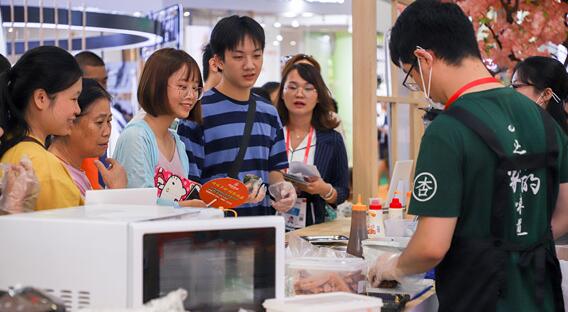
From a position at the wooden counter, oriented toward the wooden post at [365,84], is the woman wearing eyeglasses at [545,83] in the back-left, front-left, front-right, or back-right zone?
front-right

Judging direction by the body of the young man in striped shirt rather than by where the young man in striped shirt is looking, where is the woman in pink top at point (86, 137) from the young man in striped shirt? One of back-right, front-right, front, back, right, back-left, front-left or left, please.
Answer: right

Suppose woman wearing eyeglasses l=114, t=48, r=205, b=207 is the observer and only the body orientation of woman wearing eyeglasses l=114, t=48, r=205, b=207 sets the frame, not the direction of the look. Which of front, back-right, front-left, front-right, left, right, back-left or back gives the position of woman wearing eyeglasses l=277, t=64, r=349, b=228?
left

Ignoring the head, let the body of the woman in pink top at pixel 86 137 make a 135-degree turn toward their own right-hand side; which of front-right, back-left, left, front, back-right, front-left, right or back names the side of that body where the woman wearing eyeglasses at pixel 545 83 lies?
back

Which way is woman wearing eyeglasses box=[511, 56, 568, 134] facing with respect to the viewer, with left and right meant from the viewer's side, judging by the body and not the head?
facing to the left of the viewer

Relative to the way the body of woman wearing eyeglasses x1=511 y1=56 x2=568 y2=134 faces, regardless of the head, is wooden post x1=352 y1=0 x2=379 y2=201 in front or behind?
in front

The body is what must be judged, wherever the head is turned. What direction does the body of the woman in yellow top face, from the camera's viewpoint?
to the viewer's right

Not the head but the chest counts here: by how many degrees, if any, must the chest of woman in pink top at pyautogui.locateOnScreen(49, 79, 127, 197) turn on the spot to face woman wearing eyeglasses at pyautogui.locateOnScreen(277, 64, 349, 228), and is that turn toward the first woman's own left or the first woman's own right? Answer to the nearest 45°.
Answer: approximately 90° to the first woman's own left

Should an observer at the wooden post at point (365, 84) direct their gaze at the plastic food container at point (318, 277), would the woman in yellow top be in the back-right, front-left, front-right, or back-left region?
front-right

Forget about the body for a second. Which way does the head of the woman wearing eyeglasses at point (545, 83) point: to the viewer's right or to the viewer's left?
to the viewer's left

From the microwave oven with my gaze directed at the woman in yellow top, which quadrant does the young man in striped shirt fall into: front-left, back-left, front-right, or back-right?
front-right

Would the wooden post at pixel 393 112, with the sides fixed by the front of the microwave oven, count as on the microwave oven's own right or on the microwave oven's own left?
on the microwave oven's own left

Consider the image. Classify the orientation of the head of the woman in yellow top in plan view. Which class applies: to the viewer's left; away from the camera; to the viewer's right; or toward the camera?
to the viewer's right

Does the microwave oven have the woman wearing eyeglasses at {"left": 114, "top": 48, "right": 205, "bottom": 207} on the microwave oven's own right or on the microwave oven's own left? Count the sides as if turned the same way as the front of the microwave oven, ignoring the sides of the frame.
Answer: on the microwave oven's own left
